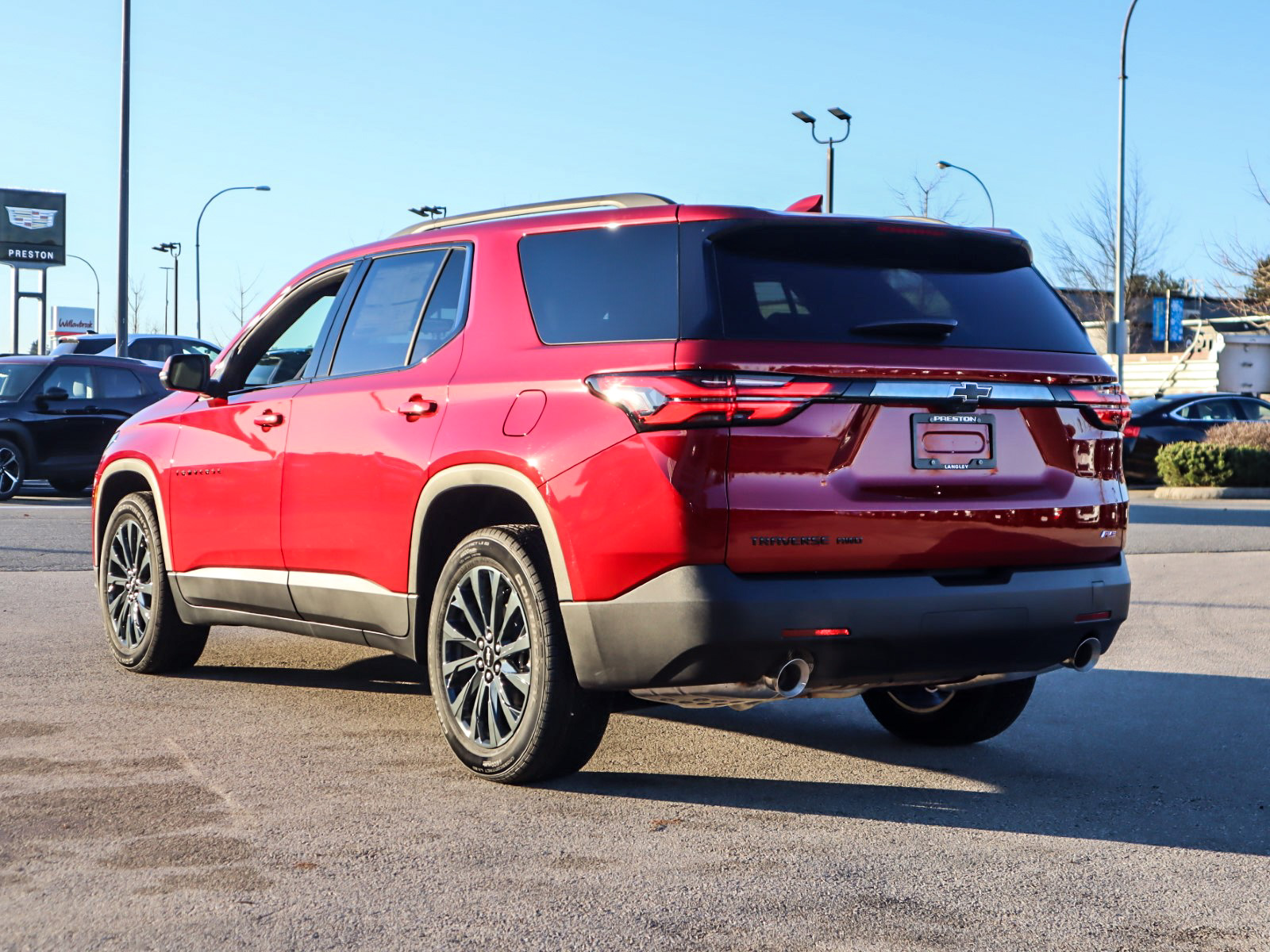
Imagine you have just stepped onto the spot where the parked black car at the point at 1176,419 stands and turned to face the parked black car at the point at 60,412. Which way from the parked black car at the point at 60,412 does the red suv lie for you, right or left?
left

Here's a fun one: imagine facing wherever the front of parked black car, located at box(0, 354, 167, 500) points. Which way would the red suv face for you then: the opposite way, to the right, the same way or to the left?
to the right

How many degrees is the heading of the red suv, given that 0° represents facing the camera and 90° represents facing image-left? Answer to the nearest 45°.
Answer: approximately 135°

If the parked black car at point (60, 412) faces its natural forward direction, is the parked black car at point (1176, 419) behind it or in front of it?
behind
